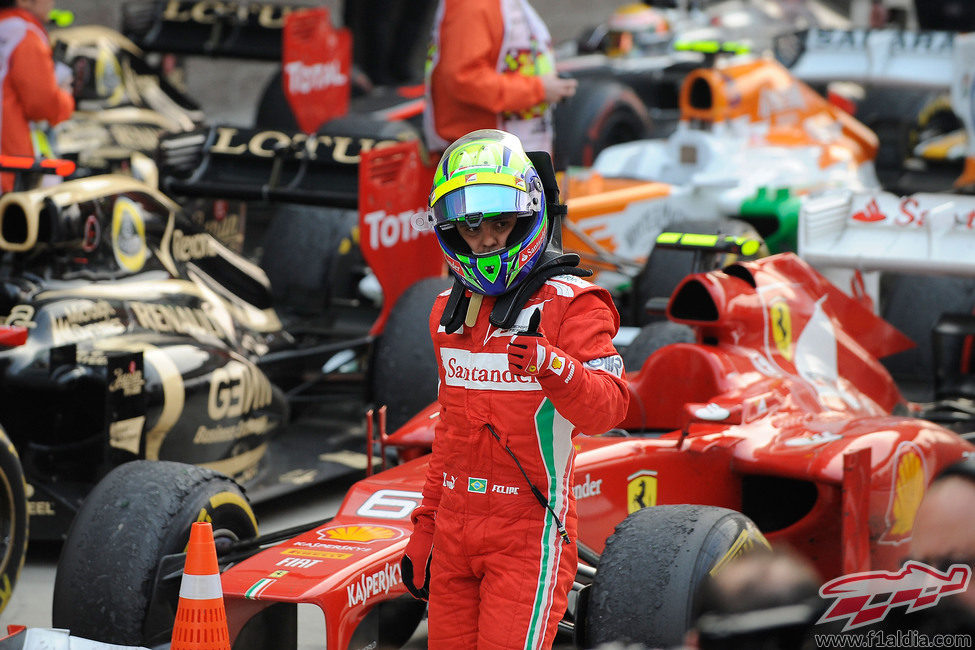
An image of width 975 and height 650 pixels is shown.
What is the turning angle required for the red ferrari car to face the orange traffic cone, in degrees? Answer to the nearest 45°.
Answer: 0° — it already faces it

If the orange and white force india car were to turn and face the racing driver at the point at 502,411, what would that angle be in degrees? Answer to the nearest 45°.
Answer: approximately 45° to its left

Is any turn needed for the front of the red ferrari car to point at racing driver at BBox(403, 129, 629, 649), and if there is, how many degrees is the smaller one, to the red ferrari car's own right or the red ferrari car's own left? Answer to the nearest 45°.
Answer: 0° — it already faces them

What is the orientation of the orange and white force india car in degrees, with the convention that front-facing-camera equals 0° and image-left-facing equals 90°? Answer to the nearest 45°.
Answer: approximately 45°

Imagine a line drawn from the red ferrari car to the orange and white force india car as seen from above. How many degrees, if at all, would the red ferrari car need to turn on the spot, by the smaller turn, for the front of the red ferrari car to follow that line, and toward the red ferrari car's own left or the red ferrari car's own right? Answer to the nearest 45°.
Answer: approximately 135° to the red ferrari car's own right

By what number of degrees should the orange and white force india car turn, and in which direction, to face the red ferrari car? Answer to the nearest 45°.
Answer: approximately 45° to its left

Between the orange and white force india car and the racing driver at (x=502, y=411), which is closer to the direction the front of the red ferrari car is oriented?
the racing driver
